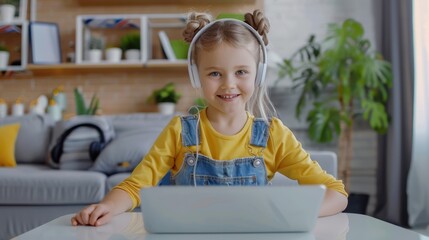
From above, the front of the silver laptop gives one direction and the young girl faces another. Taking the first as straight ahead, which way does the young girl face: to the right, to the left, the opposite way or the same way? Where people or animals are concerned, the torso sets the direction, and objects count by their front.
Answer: the opposite way

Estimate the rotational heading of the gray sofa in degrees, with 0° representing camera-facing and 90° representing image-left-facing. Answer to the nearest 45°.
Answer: approximately 0°

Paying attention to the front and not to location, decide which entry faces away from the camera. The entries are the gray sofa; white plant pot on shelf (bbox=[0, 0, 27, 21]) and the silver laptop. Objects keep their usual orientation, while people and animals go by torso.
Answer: the silver laptop

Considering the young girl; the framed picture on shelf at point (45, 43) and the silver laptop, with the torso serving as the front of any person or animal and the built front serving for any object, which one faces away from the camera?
the silver laptop

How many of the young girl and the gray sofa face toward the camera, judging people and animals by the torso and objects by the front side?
2

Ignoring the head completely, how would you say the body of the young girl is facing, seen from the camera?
toward the camera

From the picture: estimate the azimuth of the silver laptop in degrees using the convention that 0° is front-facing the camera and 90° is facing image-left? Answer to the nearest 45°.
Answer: approximately 180°

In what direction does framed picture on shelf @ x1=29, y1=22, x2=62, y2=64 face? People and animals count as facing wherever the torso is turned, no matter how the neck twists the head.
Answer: toward the camera
